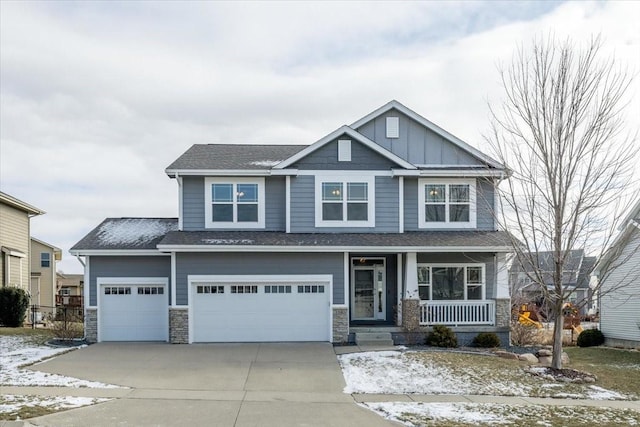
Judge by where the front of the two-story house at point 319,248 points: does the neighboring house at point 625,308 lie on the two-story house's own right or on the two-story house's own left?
on the two-story house's own left

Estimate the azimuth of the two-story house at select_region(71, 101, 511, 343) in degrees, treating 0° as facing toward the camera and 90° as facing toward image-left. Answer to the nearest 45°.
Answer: approximately 0°

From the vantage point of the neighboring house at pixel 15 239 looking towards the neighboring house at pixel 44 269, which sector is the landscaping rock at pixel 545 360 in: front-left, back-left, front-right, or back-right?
back-right

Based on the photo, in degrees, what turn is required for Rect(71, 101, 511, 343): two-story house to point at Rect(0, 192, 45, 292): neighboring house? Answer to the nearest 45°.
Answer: approximately 135° to its right

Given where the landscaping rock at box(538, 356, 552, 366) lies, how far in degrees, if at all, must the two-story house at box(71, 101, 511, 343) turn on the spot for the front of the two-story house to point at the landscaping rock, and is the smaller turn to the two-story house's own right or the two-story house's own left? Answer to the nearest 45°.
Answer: approximately 45° to the two-story house's own left

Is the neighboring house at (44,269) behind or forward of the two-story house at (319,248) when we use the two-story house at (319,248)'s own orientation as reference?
behind
